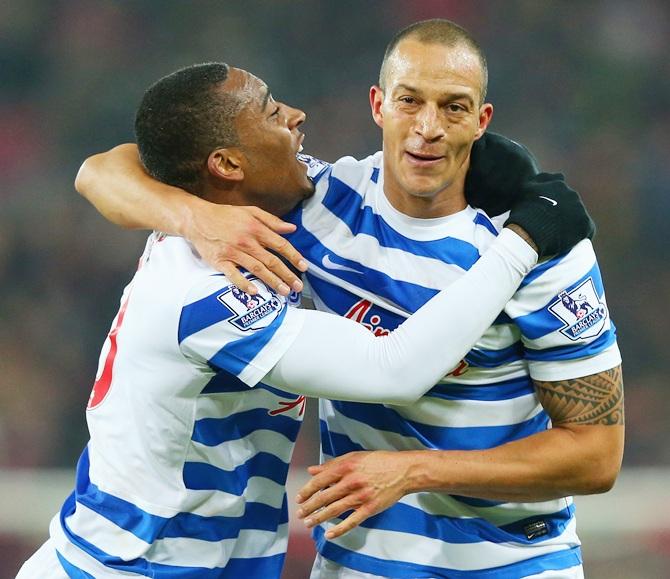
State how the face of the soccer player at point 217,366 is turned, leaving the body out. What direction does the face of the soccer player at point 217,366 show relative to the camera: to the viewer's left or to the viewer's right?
to the viewer's right

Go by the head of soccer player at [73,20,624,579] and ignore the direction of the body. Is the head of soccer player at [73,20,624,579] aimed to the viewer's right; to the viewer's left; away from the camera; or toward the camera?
toward the camera

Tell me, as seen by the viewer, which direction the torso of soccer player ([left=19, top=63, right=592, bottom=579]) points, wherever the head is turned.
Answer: to the viewer's right
